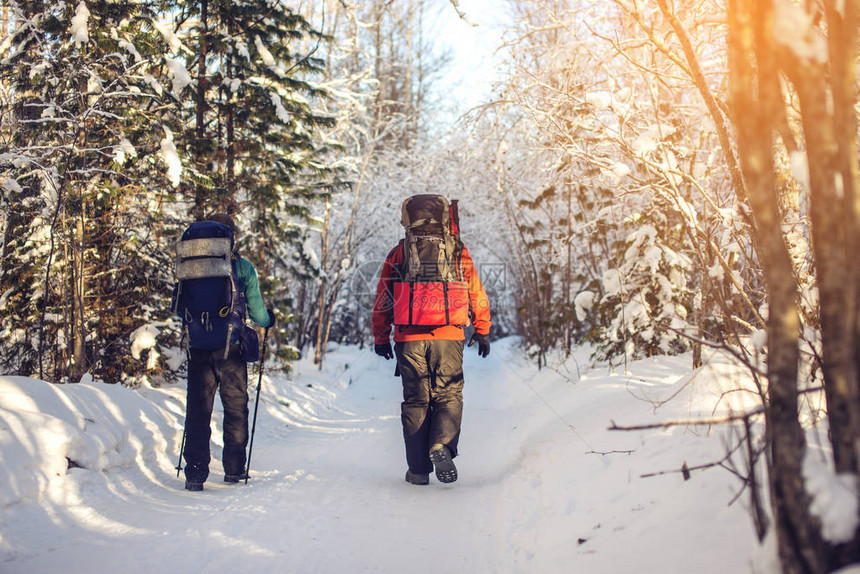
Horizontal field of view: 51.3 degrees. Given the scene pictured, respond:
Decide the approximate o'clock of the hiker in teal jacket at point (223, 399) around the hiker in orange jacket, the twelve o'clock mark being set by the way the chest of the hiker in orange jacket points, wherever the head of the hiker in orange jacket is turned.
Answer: The hiker in teal jacket is roughly at 9 o'clock from the hiker in orange jacket.

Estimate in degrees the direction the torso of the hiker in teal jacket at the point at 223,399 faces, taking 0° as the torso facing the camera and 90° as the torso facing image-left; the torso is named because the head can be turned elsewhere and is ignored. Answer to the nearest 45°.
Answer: approximately 180°

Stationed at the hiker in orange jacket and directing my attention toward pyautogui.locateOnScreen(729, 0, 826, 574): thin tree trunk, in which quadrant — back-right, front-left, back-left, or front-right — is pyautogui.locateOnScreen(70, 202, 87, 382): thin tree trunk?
back-right

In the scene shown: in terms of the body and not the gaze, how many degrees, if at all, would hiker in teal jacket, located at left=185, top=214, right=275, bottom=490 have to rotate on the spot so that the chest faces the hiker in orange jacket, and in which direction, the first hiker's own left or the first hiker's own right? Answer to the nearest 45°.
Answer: approximately 90° to the first hiker's own right

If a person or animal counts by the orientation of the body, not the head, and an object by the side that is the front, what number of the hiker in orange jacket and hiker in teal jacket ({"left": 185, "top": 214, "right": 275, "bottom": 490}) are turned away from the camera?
2

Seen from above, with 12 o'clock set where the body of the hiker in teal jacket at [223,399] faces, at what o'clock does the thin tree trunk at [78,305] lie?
The thin tree trunk is roughly at 11 o'clock from the hiker in teal jacket.

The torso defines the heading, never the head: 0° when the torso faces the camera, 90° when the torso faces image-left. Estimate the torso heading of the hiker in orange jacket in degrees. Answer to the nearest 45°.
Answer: approximately 180°
